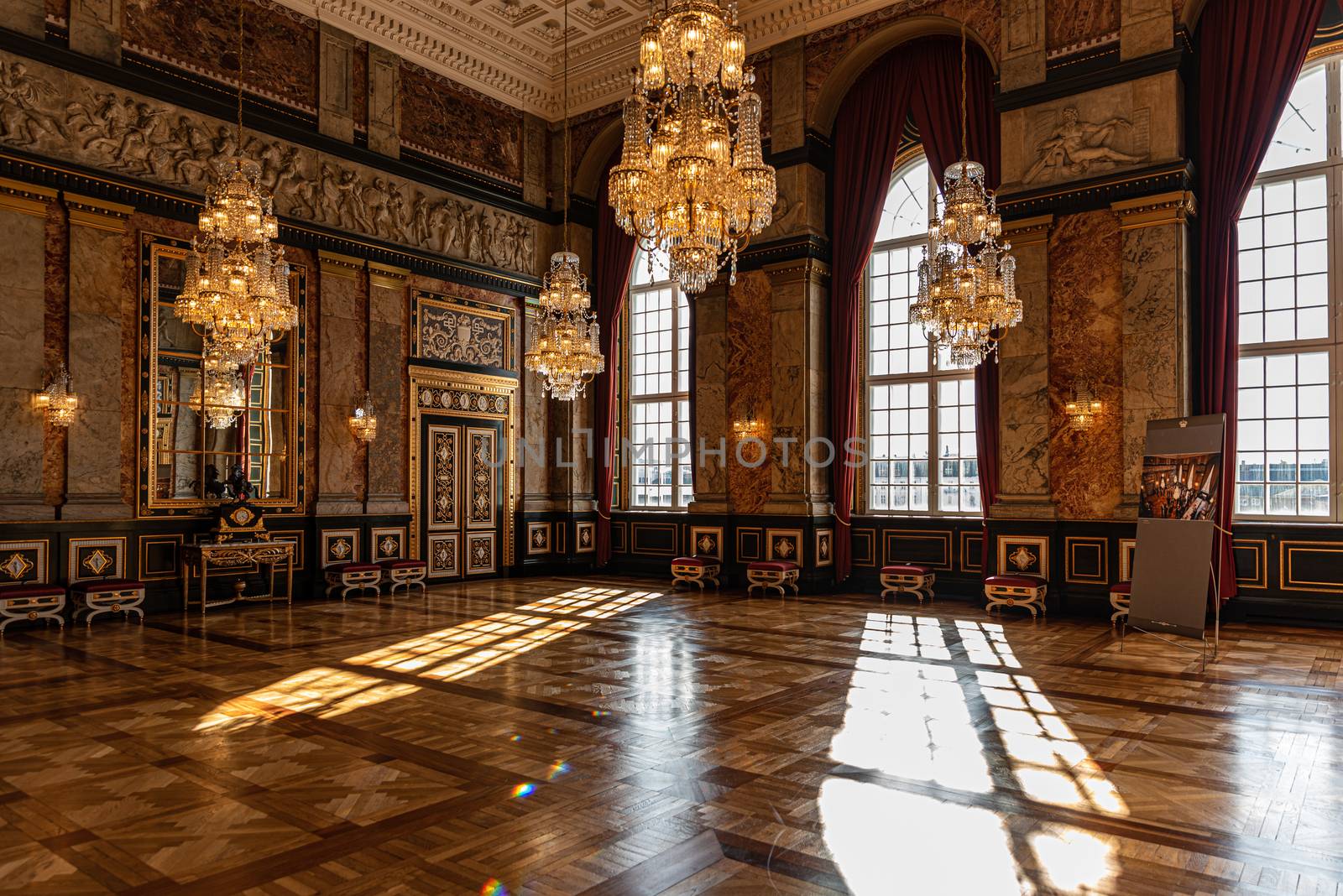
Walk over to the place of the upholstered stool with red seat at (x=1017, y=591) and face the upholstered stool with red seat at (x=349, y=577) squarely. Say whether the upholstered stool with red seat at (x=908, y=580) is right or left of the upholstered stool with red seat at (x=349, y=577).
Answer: right

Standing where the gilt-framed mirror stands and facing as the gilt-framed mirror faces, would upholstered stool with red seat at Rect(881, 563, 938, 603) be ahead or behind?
ahead

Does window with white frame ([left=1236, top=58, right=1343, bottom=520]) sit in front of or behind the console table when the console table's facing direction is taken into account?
in front

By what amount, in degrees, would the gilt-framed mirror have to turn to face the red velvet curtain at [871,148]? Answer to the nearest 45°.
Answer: approximately 45° to its left

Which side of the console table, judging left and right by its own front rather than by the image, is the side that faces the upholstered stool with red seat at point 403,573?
left

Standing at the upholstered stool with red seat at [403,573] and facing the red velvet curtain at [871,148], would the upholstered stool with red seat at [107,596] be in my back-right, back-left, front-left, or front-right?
back-right

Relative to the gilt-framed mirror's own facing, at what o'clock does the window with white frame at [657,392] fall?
The window with white frame is roughly at 10 o'clock from the gilt-framed mirror.

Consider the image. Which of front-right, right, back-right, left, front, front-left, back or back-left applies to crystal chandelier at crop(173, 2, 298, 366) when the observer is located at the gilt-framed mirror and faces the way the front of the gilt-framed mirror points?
front-right

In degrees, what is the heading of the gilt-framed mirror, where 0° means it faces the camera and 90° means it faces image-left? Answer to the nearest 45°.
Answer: approximately 315°

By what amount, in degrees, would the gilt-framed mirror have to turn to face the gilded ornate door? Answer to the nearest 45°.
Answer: approximately 90° to its left

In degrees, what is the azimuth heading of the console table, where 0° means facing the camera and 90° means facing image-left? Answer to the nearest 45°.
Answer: approximately 315°

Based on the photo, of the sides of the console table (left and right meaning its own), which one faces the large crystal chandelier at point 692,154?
front

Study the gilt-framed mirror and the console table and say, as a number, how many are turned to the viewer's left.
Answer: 0
